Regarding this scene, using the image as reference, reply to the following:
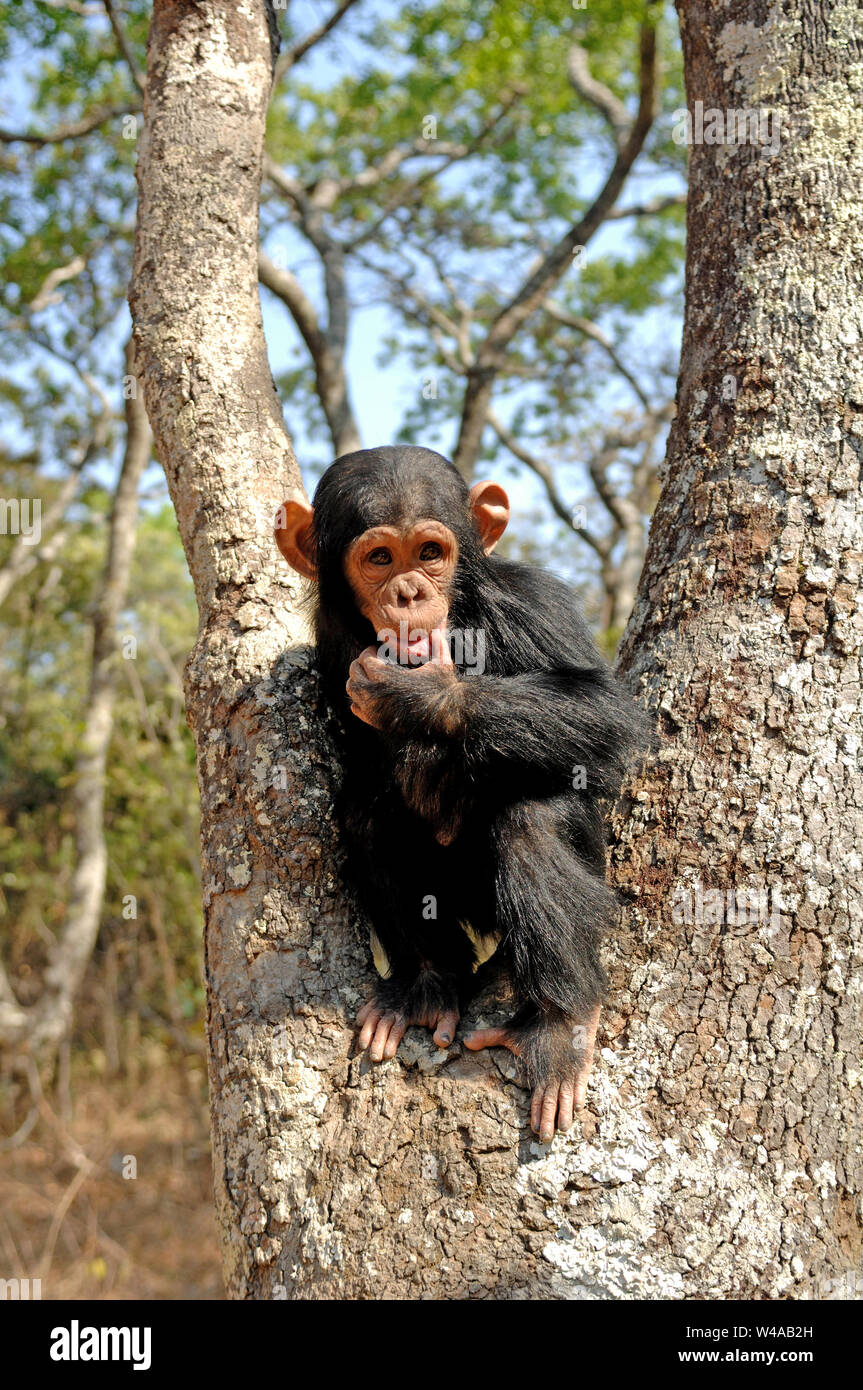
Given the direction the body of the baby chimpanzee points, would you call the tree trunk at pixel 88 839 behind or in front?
behind

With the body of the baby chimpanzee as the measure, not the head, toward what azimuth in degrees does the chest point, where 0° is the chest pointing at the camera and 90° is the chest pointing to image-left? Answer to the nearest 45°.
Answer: approximately 0°
